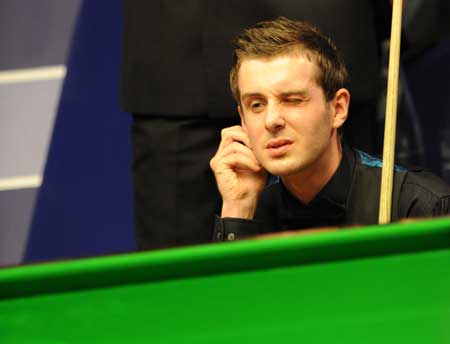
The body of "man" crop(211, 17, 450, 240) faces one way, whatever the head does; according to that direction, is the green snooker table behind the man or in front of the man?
in front

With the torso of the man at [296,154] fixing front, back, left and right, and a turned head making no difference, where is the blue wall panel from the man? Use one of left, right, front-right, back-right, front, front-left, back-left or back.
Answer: right

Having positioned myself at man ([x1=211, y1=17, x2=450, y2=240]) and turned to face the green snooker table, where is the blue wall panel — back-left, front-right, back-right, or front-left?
back-right

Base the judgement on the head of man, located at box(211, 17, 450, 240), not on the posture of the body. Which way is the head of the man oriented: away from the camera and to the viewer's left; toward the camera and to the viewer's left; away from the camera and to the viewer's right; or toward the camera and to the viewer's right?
toward the camera and to the viewer's left

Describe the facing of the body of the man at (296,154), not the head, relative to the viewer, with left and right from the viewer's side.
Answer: facing the viewer and to the left of the viewer

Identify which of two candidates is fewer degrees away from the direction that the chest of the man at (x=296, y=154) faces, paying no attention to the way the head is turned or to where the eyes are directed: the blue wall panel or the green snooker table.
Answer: the green snooker table
